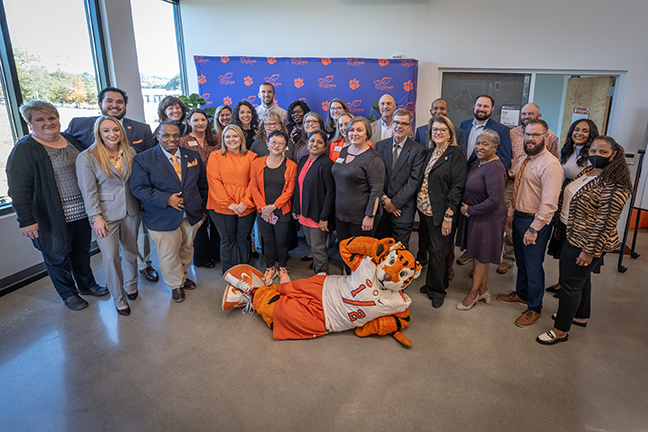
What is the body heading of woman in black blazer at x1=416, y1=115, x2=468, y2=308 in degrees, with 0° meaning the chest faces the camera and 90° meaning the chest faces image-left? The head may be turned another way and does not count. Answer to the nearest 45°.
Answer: approximately 45°

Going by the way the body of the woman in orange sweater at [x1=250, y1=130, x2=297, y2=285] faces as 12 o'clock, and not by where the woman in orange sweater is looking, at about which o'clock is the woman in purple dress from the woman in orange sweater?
The woman in purple dress is roughly at 10 o'clock from the woman in orange sweater.

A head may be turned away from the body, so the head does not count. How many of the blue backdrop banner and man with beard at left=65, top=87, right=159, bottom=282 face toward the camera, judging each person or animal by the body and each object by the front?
2

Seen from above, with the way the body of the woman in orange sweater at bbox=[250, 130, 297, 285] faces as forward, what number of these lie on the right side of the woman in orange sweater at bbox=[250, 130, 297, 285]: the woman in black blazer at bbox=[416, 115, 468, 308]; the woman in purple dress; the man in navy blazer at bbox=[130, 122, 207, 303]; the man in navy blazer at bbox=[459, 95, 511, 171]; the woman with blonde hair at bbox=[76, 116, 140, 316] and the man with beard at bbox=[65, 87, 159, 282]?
3

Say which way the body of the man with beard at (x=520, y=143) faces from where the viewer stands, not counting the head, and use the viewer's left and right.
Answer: facing the viewer and to the left of the viewer

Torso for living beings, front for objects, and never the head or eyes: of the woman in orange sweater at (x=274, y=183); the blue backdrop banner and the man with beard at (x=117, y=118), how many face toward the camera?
3

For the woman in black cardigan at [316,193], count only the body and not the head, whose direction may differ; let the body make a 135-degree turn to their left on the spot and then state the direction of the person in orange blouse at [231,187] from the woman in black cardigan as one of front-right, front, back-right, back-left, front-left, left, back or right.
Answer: back

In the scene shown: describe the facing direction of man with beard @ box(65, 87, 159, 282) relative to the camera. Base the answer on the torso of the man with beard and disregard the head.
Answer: toward the camera

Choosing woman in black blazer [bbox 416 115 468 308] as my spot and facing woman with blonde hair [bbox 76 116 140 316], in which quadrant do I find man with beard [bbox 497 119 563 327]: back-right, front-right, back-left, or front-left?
back-left

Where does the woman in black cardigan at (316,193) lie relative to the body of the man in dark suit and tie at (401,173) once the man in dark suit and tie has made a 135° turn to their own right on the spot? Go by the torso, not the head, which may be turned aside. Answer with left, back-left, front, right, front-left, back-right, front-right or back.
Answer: left

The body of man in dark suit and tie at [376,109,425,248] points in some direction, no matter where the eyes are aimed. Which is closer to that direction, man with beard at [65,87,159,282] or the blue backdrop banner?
the man with beard

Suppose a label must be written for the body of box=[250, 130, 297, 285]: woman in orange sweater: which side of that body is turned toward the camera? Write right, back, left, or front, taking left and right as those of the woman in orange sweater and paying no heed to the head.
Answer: front

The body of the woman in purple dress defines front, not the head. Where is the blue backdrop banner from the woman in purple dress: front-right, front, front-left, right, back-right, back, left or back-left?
right

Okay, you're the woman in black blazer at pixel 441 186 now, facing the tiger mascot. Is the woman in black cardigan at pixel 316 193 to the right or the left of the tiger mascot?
right
